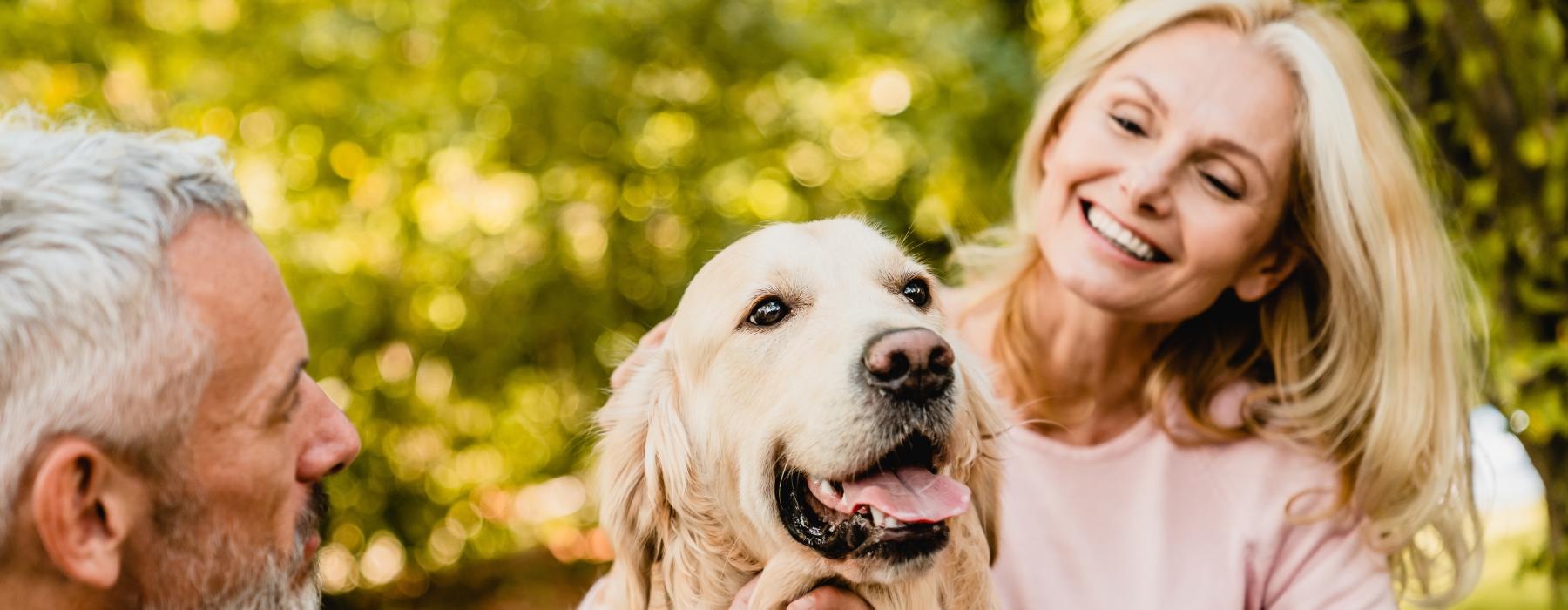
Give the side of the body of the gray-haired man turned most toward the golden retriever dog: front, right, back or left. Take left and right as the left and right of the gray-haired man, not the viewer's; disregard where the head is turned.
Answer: front

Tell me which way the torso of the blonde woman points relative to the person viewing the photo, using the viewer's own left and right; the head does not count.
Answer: facing the viewer and to the left of the viewer

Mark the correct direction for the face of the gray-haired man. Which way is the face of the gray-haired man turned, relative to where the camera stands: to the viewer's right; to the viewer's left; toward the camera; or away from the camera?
to the viewer's right

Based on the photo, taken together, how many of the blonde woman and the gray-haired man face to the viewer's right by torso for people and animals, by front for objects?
1

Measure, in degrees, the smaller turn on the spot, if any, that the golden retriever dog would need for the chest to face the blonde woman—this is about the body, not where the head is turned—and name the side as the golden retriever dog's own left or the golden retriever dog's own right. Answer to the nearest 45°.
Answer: approximately 90° to the golden retriever dog's own left

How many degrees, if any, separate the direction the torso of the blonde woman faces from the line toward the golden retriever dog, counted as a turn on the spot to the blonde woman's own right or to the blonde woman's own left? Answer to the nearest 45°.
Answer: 0° — they already face it

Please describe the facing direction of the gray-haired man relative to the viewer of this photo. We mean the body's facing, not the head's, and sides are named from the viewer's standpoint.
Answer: facing to the right of the viewer

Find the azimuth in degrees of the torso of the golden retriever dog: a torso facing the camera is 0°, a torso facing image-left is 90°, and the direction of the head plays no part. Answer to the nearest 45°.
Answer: approximately 315°

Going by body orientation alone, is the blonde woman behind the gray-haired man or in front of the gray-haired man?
in front
